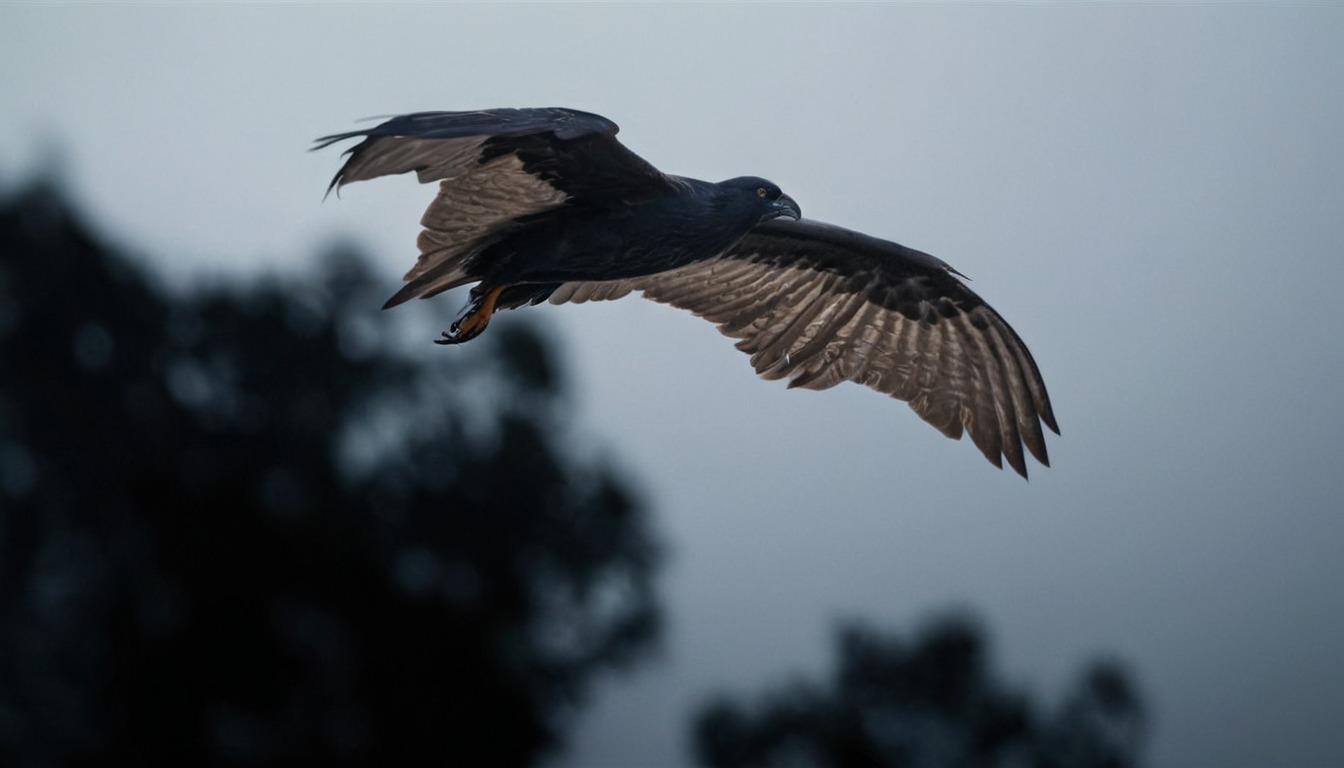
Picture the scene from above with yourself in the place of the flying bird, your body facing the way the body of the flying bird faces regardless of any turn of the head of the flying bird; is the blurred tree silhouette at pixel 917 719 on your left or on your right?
on your left

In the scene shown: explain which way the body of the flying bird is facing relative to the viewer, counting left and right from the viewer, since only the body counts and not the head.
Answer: facing the viewer and to the right of the viewer

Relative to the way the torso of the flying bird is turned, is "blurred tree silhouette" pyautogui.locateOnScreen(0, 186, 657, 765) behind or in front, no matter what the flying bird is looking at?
behind
